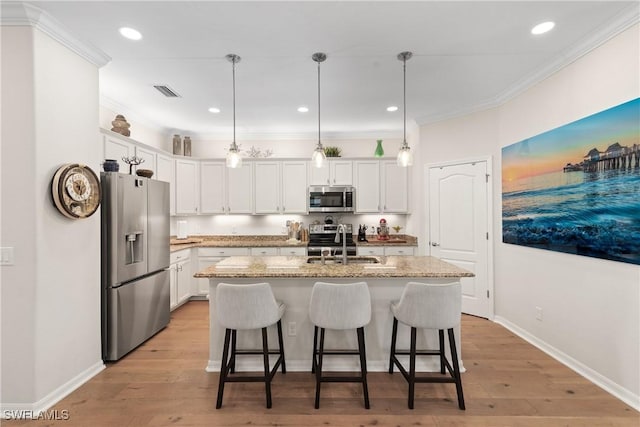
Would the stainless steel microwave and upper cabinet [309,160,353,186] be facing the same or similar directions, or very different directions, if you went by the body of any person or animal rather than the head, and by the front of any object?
same or similar directions

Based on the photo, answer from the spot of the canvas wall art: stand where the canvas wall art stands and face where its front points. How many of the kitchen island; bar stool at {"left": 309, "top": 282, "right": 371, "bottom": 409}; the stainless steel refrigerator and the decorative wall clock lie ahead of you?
4

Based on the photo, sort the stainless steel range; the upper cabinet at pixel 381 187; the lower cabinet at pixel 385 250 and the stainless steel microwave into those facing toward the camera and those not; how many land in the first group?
4

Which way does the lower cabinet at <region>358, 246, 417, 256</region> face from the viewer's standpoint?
toward the camera

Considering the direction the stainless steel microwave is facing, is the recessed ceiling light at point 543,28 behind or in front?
in front

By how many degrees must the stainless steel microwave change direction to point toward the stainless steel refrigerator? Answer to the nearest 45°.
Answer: approximately 45° to its right

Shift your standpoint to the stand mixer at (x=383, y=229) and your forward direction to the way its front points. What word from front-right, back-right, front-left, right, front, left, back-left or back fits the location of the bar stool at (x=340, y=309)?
front

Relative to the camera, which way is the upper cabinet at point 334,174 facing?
toward the camera

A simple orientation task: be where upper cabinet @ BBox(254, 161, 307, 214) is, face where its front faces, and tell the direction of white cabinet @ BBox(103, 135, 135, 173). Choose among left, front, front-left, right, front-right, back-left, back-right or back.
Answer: front-right

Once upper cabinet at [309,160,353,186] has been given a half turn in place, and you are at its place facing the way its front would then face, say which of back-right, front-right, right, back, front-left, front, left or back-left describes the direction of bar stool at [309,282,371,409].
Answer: back

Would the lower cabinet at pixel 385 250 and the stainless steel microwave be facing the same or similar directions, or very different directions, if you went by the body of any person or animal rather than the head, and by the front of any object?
same or similar directions

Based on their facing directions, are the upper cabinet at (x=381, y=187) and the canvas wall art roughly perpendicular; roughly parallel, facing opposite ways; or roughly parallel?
roughly perpendicular

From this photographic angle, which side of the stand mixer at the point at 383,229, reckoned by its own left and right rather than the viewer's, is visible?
front

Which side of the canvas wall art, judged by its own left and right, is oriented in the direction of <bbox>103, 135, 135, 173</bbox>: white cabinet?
front

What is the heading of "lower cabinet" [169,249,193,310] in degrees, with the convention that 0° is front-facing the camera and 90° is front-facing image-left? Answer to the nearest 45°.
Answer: approximately 315°

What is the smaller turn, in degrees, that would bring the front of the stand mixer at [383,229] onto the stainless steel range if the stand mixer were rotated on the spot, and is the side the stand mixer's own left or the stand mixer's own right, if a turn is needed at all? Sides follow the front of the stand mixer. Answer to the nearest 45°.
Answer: approximately 90° to the stand mixer's own right

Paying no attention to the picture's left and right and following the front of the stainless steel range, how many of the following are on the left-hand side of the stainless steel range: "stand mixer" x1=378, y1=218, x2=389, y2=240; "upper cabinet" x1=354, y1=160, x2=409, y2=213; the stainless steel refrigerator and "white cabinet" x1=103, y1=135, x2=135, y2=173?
2

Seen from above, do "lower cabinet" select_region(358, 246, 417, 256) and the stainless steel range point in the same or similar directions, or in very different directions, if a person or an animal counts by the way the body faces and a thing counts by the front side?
same or similar directions

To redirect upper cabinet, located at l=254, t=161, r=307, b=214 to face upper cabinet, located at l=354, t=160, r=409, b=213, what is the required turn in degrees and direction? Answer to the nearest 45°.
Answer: approximately 90° to its left
